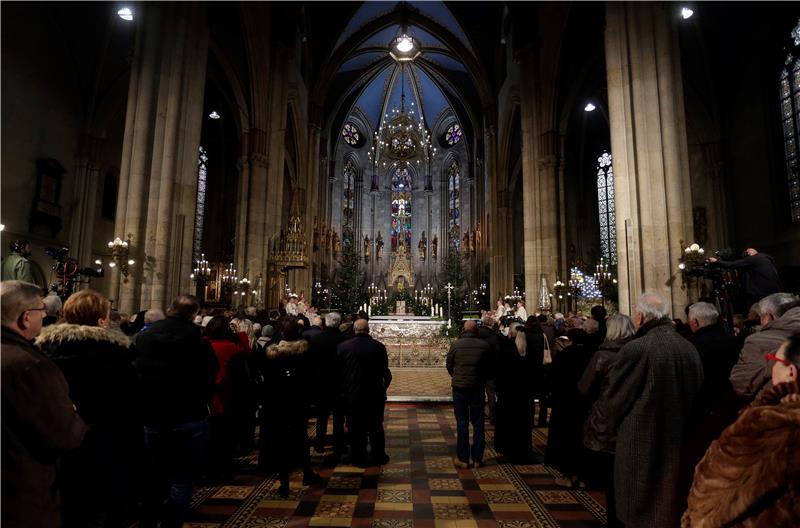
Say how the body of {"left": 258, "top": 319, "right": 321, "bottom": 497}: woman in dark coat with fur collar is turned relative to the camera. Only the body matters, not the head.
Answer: away from the camera

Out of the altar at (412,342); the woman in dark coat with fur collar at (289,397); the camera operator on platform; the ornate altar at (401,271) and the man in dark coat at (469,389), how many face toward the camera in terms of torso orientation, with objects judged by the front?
2

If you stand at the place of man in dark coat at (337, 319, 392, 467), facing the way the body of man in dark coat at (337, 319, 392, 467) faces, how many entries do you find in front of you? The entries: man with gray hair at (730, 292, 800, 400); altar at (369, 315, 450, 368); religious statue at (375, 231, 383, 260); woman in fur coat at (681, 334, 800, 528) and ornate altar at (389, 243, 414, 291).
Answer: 3

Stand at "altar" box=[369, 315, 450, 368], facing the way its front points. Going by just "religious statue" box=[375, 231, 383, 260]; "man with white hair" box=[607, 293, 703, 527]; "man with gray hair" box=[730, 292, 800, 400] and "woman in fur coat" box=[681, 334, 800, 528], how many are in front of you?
3

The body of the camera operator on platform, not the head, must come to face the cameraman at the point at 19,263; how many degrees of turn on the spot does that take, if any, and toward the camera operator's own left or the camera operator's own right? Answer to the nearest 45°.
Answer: approximately 45° to the camera operator's own left

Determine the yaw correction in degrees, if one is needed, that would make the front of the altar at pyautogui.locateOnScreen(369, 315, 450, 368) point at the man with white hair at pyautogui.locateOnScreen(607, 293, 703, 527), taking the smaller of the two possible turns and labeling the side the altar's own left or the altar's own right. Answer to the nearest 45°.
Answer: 0° — it already faces them

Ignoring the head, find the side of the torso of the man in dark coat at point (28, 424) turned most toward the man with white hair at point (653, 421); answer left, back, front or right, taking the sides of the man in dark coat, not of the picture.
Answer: right

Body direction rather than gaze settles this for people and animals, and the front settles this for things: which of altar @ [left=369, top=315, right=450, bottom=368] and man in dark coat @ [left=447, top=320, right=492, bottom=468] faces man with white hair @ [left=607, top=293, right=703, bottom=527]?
the altar

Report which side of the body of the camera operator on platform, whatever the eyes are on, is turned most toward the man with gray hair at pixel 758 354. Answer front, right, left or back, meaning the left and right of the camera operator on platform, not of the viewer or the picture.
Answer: left

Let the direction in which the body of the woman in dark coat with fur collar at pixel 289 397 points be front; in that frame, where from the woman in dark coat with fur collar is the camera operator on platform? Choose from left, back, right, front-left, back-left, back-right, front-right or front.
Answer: right

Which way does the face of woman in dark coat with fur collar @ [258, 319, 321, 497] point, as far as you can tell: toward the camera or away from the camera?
away from the camera

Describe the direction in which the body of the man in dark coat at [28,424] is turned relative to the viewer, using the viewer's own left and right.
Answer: facing away from the viewer and to the right of the viewer

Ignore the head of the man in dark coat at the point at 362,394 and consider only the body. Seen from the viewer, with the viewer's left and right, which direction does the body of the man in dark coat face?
facing away from the viewer

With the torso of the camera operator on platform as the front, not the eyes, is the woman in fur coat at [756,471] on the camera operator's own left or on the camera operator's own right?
on the camera operator's own left

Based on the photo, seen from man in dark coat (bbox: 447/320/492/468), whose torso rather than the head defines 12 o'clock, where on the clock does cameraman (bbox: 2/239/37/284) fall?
The cameraman is roughly at 9 o'clock from the man in dark coat.

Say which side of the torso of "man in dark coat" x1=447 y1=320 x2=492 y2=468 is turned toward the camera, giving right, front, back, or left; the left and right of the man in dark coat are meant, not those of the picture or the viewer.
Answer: back

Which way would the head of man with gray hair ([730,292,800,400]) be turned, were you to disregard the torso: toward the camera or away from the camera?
away from the camera
